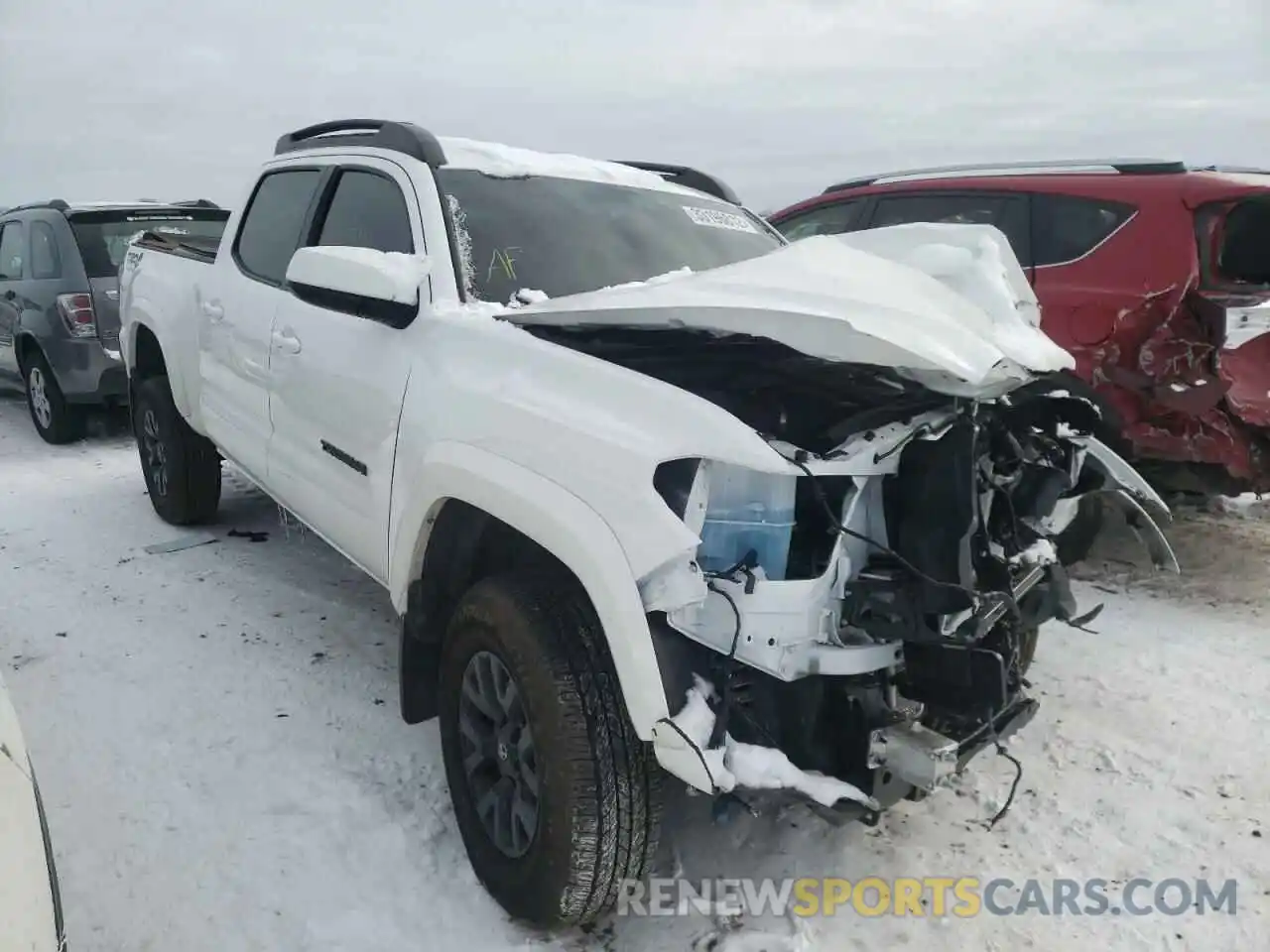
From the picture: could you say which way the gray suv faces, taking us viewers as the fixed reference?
facing away from the viewer and to the left of the viewer

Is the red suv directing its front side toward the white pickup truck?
no

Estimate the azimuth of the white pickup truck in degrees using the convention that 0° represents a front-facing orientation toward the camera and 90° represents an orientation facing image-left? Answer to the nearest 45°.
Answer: approximately 315°

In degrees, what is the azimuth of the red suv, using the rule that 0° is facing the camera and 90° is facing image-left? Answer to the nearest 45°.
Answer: approximately 135°

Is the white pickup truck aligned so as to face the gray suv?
no

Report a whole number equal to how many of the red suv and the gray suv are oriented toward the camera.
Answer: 0

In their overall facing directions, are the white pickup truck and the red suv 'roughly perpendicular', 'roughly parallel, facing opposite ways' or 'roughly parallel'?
roughly parallel, facing opposite ways

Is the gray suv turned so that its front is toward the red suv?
no

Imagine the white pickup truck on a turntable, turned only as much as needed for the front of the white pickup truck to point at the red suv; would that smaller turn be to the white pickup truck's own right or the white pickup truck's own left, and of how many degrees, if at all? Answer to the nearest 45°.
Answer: approximately 90° to the white pickup truck's own left
